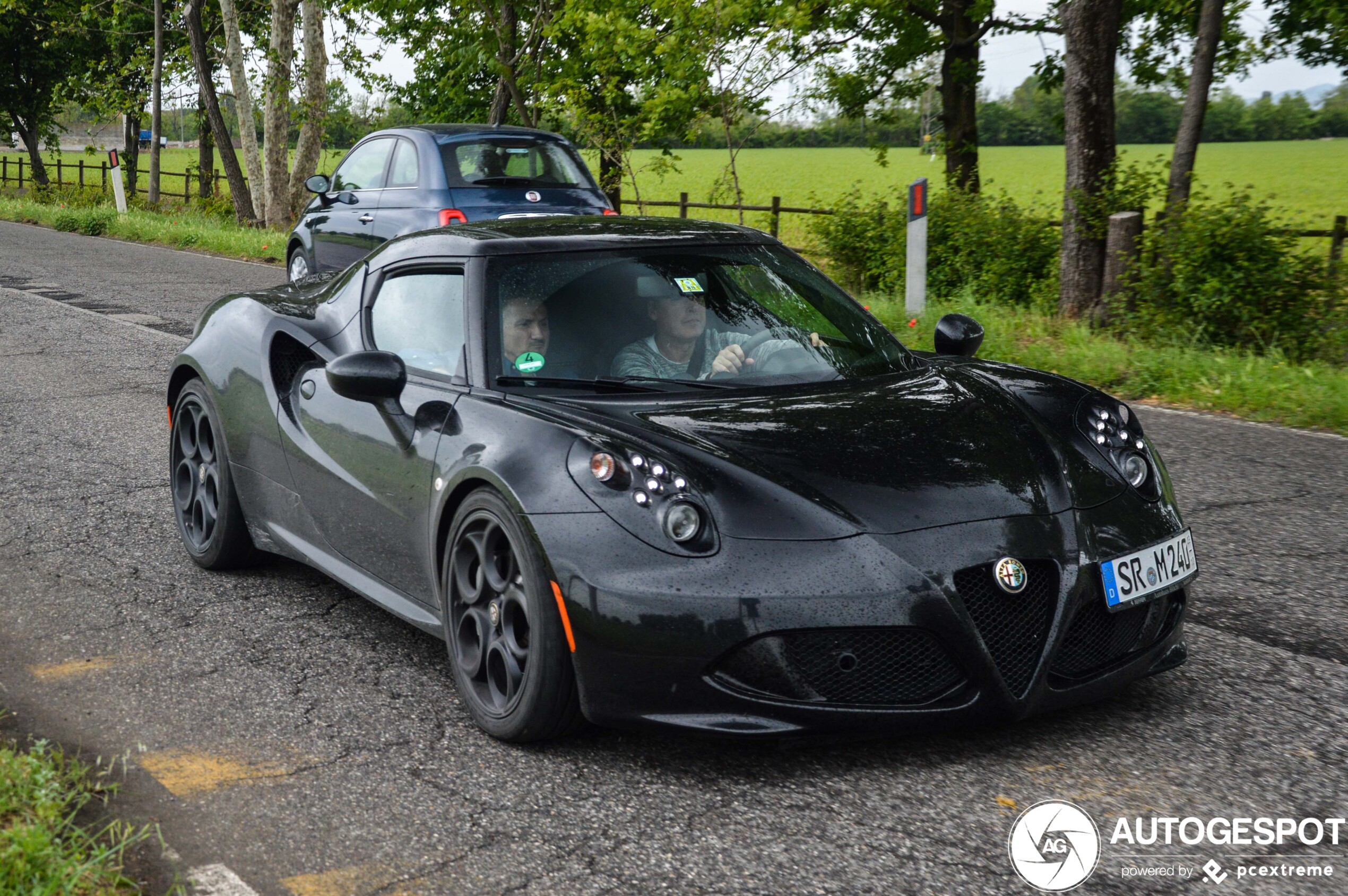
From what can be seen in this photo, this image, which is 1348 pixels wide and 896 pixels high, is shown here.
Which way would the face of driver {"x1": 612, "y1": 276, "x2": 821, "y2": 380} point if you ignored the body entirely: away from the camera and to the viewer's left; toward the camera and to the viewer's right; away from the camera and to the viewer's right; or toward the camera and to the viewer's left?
toward the camera and to the viewer's right

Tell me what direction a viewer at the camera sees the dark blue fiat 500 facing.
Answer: facing away from the viewer and to the left of the viewer

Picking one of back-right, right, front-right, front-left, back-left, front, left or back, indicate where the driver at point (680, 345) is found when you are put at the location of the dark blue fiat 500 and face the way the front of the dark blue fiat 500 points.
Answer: back-left

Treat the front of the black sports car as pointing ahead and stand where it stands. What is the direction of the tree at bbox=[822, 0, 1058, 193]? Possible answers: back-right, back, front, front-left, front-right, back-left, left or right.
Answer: back-left

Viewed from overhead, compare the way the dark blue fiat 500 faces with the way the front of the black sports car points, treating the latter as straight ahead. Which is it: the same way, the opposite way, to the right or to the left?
the opposite way
